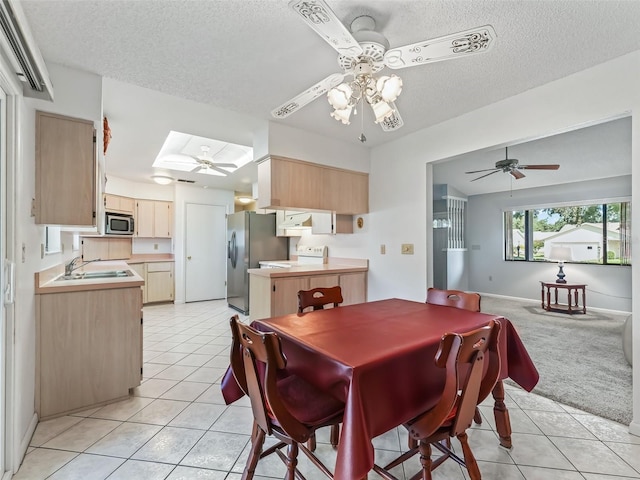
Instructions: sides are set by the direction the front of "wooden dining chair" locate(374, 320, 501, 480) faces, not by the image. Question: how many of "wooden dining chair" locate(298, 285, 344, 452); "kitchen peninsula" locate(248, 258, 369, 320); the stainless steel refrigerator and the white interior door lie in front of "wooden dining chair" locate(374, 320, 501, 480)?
4

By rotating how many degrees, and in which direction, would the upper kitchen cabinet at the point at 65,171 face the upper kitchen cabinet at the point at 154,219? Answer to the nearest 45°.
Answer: approximately 90° to its left

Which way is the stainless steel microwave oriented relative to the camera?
toward the camera

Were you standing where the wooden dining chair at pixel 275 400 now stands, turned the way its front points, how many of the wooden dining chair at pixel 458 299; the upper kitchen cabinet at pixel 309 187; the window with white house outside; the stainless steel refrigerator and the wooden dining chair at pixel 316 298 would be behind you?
0

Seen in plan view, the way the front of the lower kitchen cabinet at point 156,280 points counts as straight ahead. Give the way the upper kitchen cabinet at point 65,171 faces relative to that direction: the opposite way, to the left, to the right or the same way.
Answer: to the left

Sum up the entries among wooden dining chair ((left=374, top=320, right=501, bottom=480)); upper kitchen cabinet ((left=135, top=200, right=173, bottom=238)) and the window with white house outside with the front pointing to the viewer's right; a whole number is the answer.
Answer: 0

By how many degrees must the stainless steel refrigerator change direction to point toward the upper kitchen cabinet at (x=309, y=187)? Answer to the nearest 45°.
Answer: approximately 45° to its left

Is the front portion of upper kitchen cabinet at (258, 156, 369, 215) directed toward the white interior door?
no

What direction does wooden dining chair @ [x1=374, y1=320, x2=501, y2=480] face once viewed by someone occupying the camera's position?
facing away from the viewer and to the left of the viewer

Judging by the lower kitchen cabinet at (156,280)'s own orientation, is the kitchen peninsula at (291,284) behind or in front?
in front

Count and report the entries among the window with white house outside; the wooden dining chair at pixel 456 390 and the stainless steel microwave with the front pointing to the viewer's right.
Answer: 0

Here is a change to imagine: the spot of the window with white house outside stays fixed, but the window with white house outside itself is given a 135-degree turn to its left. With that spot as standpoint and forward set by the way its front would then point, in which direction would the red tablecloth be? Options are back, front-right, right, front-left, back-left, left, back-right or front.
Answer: back-right

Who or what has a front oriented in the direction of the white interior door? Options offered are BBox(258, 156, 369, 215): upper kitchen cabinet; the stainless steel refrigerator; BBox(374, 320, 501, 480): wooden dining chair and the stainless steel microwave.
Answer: the wooden dining chair

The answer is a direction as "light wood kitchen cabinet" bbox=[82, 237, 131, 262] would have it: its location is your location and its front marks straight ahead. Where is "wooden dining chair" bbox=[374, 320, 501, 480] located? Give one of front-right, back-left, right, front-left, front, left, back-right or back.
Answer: front

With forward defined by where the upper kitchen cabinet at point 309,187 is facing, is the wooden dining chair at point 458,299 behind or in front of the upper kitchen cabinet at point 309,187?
in front

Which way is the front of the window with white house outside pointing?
toward the camera
